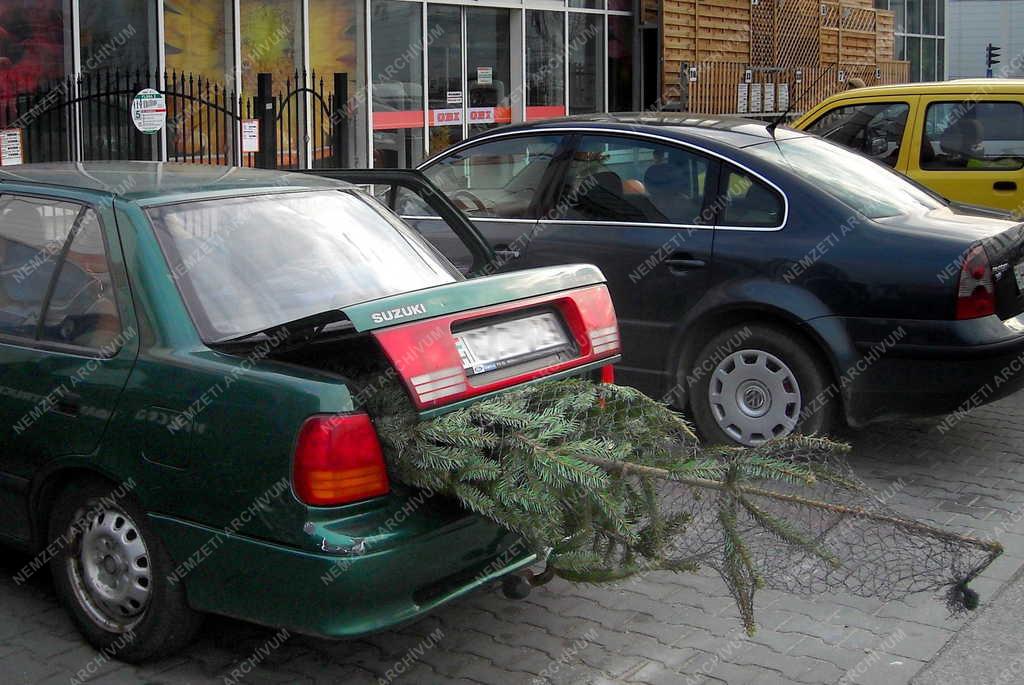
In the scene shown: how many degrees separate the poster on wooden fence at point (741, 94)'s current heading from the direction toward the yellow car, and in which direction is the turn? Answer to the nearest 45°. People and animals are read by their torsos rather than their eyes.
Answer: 0° — it already faces it

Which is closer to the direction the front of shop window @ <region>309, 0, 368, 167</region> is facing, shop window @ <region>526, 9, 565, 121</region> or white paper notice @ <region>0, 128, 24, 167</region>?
the white paper notice

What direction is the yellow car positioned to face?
to the viewer's left

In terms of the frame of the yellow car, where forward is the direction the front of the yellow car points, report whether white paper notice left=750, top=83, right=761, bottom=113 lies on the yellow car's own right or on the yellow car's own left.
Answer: on the yellow car's own right

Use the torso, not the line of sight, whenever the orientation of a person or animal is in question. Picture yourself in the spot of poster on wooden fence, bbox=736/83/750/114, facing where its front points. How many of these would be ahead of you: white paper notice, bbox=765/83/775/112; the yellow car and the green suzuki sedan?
2

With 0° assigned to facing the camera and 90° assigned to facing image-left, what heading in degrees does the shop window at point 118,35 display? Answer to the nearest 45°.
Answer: approximately 0°

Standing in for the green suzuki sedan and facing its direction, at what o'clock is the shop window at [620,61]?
The shop window is roughly at 2 o'clock from the green suzuki sedan.
